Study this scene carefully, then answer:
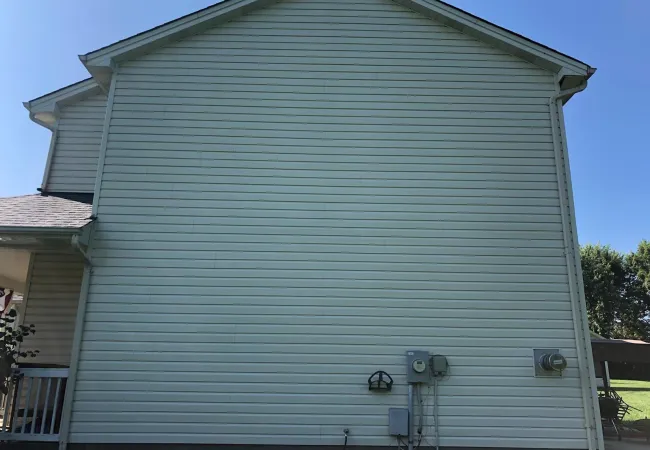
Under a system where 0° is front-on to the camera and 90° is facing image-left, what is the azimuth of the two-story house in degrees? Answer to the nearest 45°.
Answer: approximately 90°

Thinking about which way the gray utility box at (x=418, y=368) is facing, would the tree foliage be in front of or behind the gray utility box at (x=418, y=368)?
behind

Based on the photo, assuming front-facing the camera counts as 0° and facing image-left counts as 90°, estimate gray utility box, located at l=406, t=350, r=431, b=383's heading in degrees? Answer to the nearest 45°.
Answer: approximately 0°
